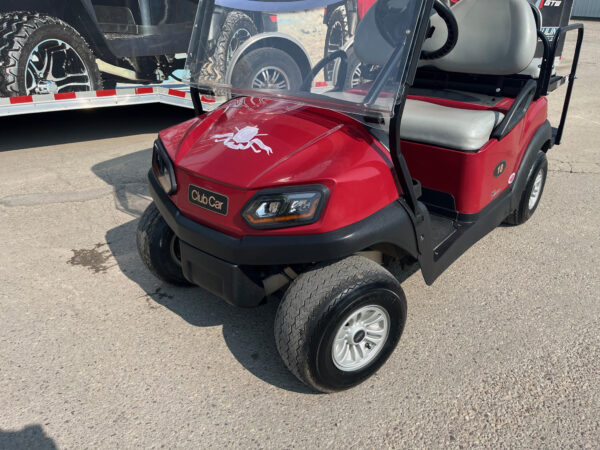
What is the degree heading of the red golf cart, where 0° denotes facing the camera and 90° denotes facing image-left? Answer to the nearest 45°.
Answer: approximately 45°

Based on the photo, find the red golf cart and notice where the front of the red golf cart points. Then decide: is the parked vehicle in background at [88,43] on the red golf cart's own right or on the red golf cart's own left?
on the red golf cart's own right
